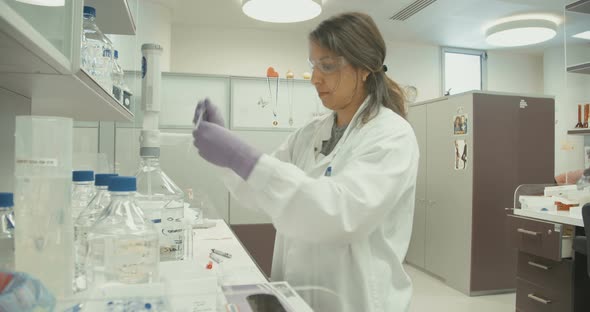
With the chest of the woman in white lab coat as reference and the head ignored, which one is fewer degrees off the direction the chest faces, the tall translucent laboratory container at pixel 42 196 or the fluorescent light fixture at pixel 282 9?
the tall translucent laboratory container

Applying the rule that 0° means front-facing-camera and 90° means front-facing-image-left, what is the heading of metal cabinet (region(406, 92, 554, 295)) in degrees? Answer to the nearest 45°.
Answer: approximately 45°

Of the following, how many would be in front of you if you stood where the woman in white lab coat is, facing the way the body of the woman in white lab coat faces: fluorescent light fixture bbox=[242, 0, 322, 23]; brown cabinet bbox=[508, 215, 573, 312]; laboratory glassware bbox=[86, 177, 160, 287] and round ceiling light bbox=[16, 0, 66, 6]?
2

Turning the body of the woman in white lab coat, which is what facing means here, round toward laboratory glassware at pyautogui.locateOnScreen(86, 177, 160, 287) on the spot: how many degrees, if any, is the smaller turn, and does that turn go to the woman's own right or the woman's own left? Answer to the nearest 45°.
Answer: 0° — they already face it

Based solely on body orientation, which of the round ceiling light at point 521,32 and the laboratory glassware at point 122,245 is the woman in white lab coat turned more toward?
the laboratory glassware

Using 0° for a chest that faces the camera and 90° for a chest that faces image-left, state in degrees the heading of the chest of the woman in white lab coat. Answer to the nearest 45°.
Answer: approximately 45°

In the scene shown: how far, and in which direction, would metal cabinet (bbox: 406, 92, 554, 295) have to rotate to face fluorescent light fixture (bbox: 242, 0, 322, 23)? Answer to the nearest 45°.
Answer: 0° — it already faces it
